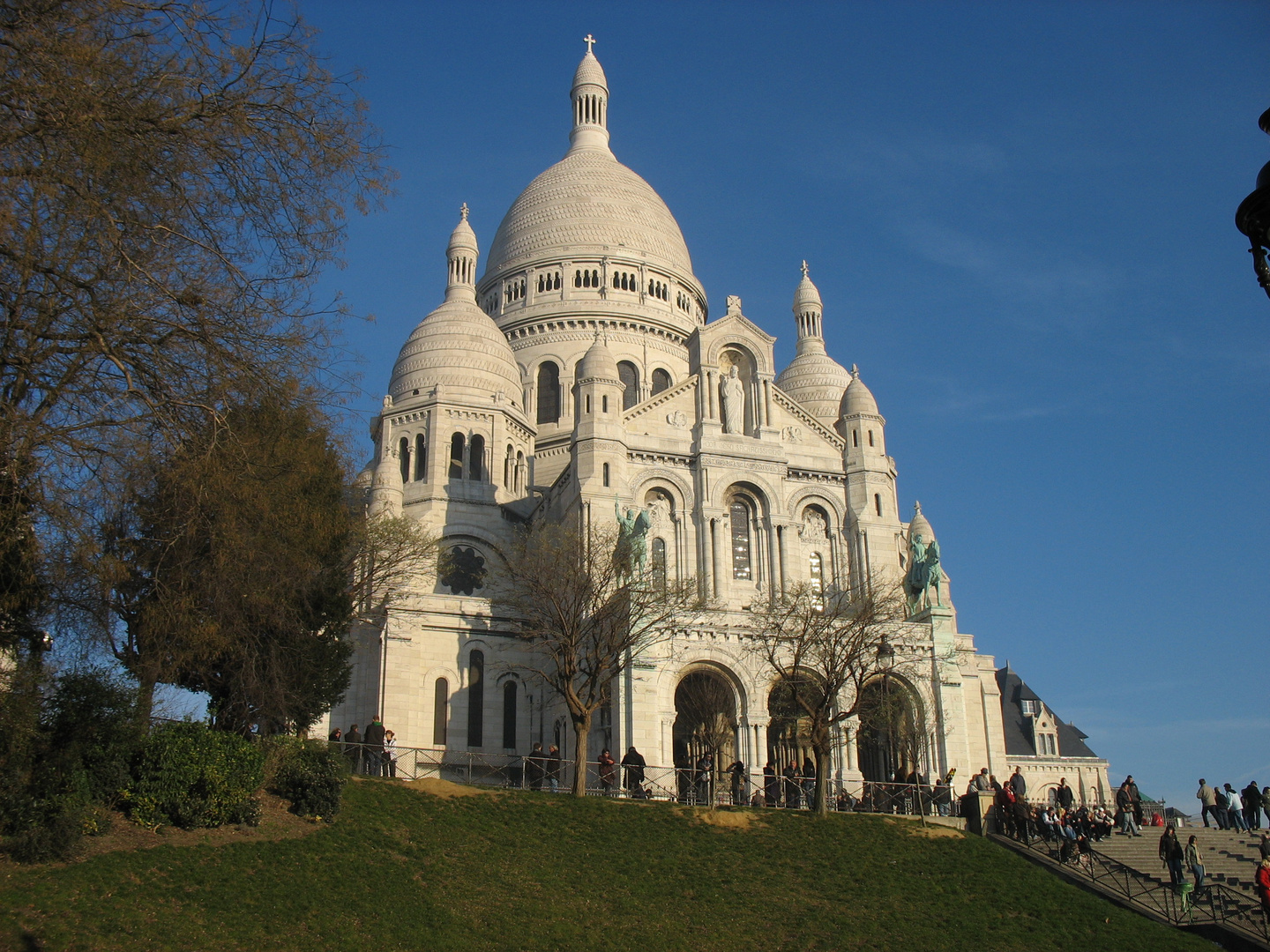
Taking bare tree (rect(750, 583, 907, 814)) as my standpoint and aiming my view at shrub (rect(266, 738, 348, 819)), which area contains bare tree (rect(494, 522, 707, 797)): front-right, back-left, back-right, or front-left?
front-right

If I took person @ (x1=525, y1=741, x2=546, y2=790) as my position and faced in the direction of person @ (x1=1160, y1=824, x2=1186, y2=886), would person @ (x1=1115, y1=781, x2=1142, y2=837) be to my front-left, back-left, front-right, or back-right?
front-left

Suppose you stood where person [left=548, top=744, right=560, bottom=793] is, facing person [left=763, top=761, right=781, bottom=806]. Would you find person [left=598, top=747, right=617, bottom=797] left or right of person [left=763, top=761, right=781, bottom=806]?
right

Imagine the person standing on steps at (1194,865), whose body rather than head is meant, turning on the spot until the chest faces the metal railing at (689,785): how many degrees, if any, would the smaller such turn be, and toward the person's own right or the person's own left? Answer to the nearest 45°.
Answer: approximately 135° to the person's own right

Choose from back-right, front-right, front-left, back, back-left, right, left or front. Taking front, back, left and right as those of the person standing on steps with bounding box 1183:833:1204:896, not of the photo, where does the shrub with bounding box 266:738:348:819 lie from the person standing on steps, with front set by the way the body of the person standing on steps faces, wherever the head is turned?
right

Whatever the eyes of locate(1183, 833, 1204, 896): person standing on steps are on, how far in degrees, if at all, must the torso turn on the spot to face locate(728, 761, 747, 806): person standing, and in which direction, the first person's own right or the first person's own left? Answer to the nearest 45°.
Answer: approximately 135° to the first person's own right

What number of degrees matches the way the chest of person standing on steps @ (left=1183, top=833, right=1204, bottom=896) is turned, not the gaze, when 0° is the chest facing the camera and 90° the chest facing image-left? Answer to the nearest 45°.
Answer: approximately 315°

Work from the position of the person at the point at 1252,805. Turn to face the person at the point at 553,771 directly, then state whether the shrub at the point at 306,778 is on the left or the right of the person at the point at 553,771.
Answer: left

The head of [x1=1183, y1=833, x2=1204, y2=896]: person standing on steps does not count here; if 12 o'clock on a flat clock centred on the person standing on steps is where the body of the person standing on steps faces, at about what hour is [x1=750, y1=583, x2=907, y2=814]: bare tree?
The bare tree is roughly at 5 o'clock from the person standing on steps.

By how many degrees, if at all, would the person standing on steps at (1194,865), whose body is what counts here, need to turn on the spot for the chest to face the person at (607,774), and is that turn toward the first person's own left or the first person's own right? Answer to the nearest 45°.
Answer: approximately 135° to the first person's own right

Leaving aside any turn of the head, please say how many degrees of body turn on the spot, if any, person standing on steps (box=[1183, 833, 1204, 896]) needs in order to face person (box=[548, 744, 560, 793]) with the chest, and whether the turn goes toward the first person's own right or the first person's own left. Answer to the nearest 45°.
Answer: approximately 135° to the first person's own right

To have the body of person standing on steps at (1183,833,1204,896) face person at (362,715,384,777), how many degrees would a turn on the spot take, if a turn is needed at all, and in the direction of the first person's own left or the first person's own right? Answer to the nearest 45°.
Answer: approximately 135° to the first person's own right
